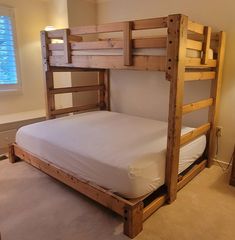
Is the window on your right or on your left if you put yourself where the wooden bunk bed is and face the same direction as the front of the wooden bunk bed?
on your right
